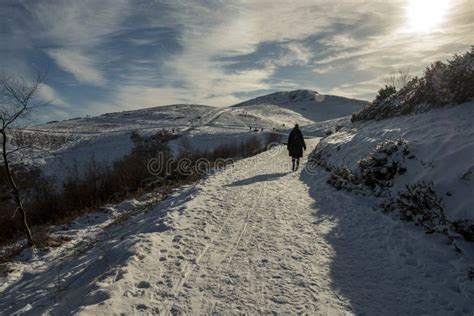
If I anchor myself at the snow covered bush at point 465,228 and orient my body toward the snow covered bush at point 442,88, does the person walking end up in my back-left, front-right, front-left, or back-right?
front-left

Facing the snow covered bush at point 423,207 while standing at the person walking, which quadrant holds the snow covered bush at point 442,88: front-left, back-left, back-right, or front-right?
front-left

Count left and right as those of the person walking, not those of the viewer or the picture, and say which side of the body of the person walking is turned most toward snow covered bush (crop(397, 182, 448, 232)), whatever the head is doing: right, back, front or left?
back

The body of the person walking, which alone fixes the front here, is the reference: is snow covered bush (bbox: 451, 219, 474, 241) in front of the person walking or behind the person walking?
behind

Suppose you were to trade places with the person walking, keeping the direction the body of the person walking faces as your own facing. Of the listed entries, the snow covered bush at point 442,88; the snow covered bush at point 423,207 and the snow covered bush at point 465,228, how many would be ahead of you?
0

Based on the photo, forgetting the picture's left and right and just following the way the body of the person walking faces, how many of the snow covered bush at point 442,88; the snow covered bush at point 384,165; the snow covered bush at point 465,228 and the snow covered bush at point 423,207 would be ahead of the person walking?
0

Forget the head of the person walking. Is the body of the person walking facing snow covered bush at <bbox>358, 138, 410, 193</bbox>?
no

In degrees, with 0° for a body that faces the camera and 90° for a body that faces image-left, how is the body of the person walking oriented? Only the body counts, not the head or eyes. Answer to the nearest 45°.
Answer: approximately 180°

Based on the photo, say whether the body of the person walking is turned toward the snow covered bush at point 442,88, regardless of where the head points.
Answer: no
